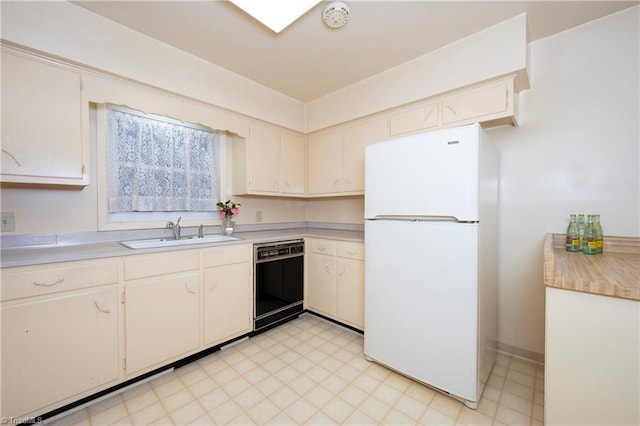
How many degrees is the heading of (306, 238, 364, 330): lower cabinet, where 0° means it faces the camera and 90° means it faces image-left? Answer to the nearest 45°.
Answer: approximately 45°

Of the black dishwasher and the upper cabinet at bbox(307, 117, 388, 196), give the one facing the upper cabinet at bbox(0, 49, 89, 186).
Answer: the upper cabinet at bbox(307, 117, 388, 196)

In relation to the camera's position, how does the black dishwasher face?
facing the viewer and to the right of the viewer

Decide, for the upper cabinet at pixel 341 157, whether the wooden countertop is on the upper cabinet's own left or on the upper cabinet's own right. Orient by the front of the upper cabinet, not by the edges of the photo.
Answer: on the upper cabinet's own left

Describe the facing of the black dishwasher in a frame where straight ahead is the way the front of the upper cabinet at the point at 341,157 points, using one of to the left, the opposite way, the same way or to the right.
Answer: to the left

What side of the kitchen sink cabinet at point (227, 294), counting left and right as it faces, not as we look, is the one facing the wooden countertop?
front

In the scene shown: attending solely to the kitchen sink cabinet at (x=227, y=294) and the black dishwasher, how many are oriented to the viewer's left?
0

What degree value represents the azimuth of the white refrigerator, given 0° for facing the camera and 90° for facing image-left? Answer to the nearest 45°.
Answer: approximately 45°

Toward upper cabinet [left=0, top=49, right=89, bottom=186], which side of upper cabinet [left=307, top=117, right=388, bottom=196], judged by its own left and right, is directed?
front

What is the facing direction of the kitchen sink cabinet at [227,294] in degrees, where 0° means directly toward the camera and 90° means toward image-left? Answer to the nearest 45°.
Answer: approximately 315°

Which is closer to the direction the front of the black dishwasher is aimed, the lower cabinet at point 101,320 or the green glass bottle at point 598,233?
the green glass bottle
